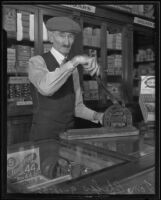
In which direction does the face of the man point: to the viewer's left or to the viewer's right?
to the viewer's right

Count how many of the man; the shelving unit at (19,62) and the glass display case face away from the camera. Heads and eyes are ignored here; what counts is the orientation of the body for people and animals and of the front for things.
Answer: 0

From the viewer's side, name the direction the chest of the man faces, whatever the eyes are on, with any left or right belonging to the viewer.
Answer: facing the viewer and to the right of the viewer

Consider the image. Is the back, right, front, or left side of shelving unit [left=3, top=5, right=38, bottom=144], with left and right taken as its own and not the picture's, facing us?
front

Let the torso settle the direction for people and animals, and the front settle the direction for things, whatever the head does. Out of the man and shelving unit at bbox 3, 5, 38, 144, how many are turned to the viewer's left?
0
